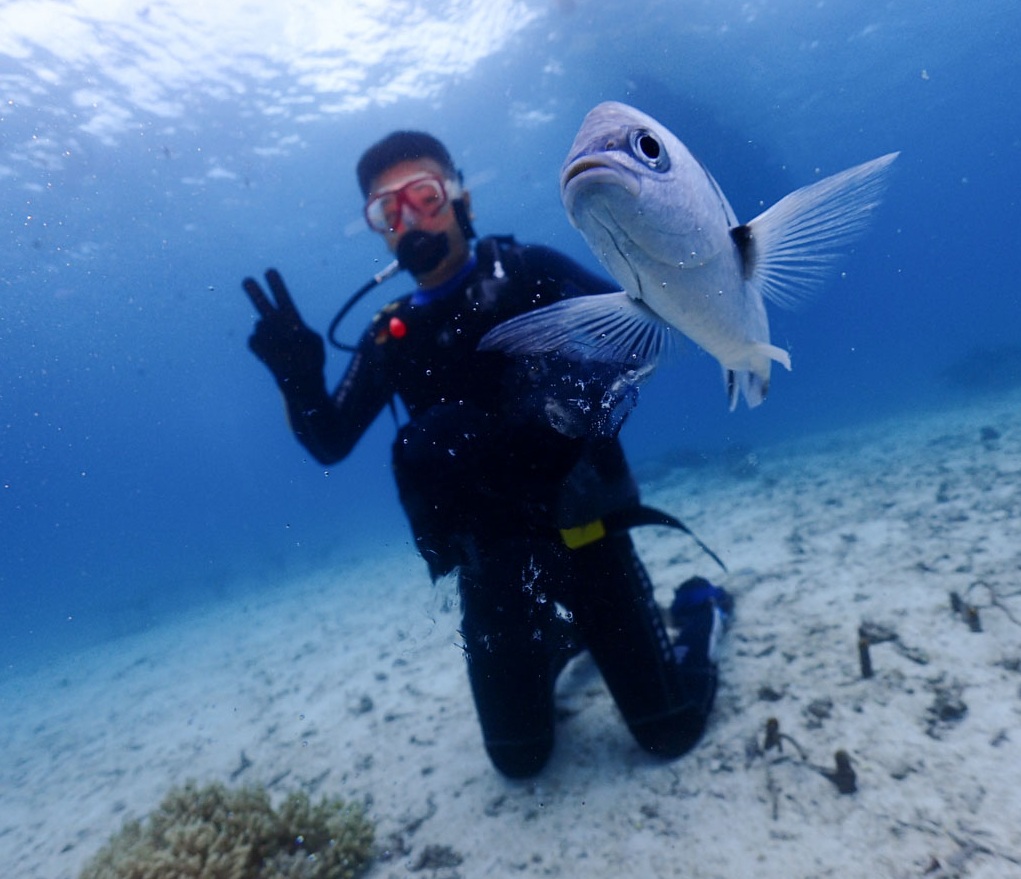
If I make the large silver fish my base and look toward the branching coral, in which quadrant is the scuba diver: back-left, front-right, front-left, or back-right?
front-right

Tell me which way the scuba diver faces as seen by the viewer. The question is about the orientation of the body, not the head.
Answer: toward the camera

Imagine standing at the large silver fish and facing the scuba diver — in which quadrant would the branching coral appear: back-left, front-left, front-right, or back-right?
front-left

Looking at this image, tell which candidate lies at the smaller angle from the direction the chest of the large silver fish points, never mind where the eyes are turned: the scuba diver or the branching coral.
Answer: the branching coral

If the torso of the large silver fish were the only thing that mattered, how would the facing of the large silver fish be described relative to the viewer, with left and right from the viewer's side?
facing the viewer and to the left of the viewer

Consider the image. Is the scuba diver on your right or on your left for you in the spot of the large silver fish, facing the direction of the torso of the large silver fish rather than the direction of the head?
on your right

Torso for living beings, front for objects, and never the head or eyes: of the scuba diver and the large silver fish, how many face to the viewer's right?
0

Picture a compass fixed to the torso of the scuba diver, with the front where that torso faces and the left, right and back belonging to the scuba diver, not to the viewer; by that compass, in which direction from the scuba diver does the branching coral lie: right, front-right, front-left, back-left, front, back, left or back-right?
right

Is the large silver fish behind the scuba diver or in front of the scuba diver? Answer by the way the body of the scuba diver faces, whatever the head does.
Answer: in front

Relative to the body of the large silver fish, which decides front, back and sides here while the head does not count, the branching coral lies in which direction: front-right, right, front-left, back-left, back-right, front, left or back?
front-right
